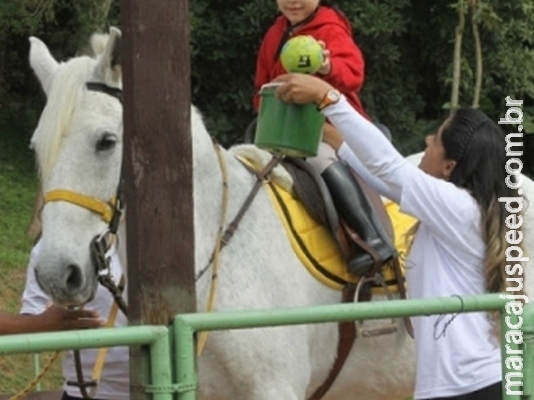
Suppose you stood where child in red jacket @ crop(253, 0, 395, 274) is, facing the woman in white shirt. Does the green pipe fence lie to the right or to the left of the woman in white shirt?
right

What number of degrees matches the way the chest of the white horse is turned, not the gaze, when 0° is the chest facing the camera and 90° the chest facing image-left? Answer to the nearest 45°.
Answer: approximately 45°

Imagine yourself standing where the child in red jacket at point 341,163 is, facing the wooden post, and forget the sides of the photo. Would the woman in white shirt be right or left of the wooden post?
left

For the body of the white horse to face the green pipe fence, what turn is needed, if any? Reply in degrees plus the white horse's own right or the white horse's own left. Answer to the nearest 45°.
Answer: approximately 45° to the white horse's own left

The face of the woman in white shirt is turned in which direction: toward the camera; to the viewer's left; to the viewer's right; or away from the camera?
to the viewer's left

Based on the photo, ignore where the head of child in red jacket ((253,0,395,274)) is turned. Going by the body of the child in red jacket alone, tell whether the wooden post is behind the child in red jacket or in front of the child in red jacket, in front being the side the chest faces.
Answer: in front

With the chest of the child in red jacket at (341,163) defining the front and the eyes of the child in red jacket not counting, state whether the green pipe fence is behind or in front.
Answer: in front

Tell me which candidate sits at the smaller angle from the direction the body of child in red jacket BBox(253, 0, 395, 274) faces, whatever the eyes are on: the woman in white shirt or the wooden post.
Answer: the wooden post

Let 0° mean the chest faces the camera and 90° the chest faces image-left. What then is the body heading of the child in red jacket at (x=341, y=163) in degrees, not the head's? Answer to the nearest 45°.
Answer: approximately 45°

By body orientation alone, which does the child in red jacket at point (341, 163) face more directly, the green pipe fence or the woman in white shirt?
the green pipe fence
